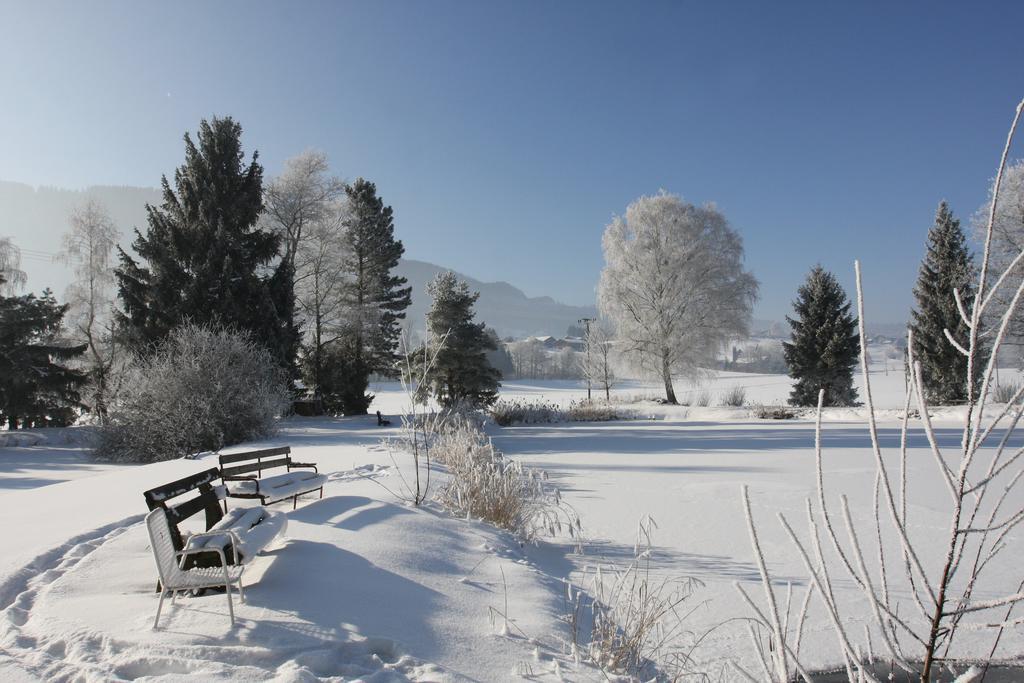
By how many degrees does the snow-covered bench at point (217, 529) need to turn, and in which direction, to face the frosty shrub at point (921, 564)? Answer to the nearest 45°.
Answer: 0° — it already faces it

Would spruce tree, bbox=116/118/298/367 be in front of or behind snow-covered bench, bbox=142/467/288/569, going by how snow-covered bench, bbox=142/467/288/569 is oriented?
behind

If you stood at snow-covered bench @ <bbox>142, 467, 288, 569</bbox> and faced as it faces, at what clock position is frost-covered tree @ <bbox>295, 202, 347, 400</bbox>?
The frost-covered tree is roughly at 8 o'clock from the snow-covered bench.

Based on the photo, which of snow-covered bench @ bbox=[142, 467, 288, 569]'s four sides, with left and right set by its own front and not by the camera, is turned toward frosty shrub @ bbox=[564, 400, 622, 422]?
left

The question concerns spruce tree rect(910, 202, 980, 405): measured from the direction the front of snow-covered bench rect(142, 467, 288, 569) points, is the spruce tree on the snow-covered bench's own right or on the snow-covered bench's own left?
on the snow-covered bench's own left

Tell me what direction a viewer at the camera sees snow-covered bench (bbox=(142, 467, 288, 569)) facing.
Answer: facing the viewer and to the right of the viewer

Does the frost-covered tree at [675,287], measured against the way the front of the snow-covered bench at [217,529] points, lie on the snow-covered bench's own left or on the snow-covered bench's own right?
on the snow-covered bench's own left

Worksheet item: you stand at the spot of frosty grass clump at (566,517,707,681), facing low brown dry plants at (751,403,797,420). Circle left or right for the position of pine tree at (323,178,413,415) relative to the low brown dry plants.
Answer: left

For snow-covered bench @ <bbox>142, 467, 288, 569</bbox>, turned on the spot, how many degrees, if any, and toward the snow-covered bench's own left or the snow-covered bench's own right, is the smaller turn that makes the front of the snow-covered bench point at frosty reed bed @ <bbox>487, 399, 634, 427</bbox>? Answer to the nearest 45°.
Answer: approximately 90° to the snow-covered bench's own left

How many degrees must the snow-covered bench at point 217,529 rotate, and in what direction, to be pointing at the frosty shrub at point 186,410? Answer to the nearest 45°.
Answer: approximately 135° to its left
